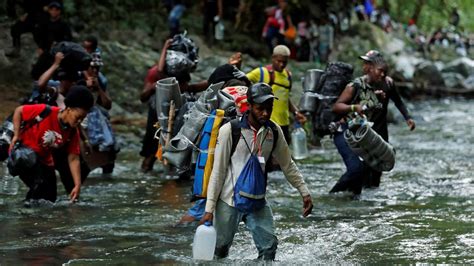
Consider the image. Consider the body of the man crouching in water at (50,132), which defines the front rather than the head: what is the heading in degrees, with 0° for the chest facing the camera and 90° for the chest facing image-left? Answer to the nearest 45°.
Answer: approximately 315°

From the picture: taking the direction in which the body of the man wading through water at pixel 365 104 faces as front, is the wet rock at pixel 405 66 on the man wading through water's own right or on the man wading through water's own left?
on the man wading through water's own left

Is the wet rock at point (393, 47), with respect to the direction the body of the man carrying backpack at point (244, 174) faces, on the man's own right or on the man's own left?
on the man's own left

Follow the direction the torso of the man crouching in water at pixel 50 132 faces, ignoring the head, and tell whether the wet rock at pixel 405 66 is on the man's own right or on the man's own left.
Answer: on the man's own left

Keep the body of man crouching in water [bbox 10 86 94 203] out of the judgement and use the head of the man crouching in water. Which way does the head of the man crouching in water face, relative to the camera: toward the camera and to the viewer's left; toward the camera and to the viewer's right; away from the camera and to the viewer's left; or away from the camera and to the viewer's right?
toward the camera and to the viewer's right

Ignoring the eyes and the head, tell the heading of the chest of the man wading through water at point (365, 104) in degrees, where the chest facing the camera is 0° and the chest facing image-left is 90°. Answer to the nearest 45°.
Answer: approximately 315°

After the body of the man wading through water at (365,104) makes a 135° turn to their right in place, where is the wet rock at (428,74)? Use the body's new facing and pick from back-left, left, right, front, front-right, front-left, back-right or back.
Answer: right

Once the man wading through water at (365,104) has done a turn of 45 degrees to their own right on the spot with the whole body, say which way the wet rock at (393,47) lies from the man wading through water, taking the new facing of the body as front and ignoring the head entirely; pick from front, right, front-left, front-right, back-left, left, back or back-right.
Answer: back
